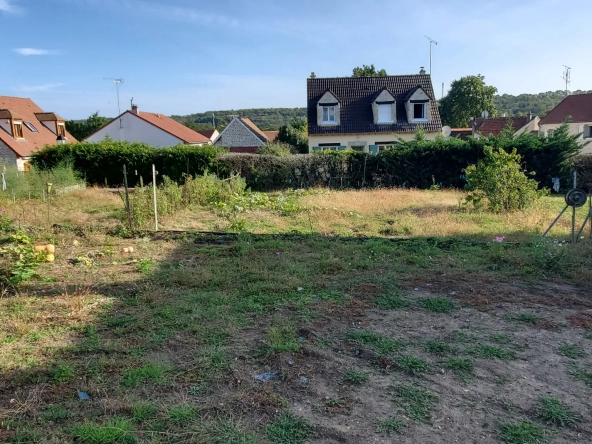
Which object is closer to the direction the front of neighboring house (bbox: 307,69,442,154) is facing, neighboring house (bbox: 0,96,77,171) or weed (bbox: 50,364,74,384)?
the weed

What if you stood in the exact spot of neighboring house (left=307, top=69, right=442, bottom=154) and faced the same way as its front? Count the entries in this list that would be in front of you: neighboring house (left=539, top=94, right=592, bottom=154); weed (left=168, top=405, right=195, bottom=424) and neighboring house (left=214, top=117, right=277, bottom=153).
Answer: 1

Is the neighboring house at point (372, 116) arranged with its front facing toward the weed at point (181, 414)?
yes

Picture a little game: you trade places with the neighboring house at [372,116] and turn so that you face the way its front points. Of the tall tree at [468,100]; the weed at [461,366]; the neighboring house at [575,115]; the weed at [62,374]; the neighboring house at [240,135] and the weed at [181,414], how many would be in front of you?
3

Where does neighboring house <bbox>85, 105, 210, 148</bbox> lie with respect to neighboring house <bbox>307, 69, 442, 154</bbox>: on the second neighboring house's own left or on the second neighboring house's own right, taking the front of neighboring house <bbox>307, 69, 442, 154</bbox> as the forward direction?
on the second neighboring house's own right

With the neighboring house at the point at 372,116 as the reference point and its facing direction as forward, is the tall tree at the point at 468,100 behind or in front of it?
behind

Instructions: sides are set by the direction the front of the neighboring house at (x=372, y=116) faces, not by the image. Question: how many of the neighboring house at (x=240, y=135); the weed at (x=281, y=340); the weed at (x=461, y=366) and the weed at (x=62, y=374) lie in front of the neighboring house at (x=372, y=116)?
3

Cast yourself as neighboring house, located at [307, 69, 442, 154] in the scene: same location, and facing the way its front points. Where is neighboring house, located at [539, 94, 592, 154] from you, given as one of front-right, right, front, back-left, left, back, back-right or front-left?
back-left

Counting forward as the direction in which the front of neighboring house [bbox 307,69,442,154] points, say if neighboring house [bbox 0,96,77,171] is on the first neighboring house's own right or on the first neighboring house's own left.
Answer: on the first neighboring house's own right

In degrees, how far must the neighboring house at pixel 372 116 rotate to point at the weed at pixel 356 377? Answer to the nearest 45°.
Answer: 0° — it already faces it

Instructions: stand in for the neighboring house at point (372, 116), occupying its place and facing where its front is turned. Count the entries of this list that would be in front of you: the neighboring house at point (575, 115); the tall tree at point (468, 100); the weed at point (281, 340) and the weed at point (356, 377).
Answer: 2

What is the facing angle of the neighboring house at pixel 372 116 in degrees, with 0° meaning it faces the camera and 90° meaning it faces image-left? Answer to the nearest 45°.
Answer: approximately 0°

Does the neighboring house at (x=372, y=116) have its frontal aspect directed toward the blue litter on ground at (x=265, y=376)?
yes

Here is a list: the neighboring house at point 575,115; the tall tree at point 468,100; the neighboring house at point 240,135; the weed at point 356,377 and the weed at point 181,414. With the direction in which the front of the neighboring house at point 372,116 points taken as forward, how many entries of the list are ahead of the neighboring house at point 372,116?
2

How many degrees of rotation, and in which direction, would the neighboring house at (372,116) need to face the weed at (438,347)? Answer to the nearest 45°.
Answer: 0° — it already faces it
